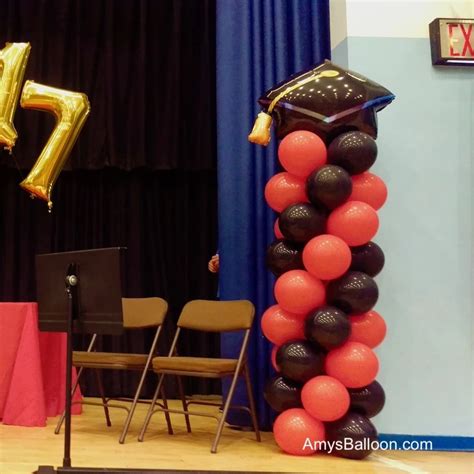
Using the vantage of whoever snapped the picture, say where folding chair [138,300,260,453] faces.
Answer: facing the viewer and to the left of the viewer

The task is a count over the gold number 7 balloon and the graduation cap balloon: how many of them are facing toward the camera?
2

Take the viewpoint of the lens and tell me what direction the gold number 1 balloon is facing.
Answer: facing the viewer

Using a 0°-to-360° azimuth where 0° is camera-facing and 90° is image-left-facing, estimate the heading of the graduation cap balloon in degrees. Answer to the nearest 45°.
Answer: approximately 0°

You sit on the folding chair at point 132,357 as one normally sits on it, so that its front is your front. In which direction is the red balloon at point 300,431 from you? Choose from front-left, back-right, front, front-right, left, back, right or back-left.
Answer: left

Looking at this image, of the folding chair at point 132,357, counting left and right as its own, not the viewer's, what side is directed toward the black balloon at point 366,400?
left

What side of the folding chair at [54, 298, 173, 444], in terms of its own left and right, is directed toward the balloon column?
left

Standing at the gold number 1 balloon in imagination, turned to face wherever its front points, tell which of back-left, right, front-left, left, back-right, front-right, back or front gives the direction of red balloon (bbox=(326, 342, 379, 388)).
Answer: front-left

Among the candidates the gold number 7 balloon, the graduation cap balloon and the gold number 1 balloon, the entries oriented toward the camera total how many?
3

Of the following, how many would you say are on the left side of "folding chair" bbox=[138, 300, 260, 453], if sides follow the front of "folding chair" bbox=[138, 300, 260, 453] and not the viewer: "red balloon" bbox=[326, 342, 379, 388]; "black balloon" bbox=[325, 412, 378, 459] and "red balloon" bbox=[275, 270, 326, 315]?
3

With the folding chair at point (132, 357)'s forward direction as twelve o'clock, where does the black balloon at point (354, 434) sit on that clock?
The black balloon is roughly at 9 o'clock from the folding chair.

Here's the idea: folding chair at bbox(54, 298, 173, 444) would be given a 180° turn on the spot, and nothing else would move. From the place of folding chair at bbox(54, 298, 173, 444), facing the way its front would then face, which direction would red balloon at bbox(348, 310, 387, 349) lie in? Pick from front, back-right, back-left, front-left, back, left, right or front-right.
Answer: right

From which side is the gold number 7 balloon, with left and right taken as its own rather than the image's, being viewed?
front
